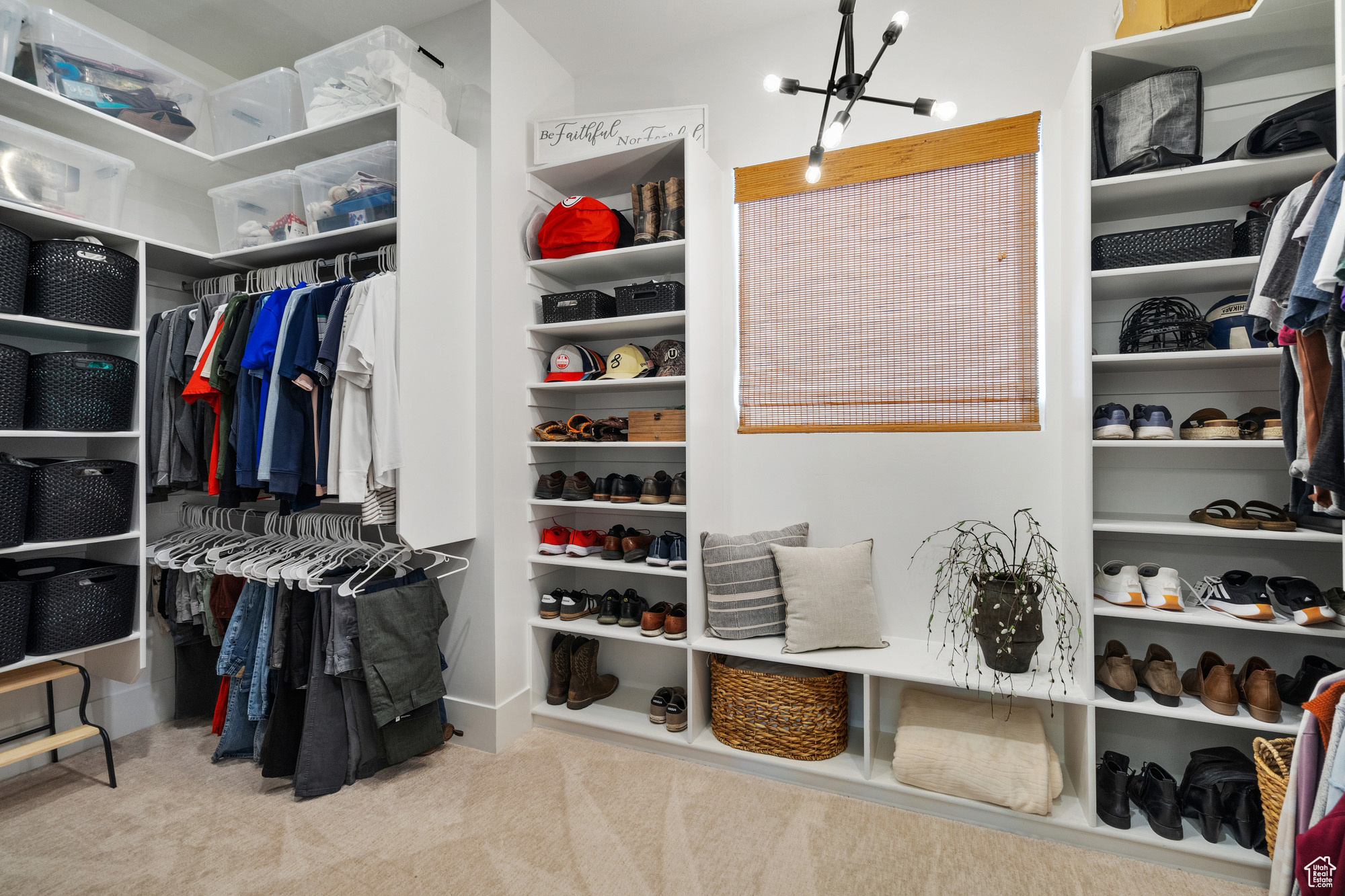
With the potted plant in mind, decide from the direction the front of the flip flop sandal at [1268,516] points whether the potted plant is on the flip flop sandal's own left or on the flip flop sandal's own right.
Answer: on the flip flop sandal's own right

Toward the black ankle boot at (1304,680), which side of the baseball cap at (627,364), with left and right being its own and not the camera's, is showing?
left

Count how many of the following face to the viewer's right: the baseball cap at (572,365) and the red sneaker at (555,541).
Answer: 0

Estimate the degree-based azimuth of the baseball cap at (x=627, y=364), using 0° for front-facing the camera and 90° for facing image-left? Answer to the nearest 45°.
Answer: approximately 45°

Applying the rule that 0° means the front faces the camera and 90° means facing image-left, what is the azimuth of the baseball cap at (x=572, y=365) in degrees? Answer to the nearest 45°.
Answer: approximately 45°

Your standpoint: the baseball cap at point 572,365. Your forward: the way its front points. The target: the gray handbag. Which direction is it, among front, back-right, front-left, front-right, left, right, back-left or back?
left
